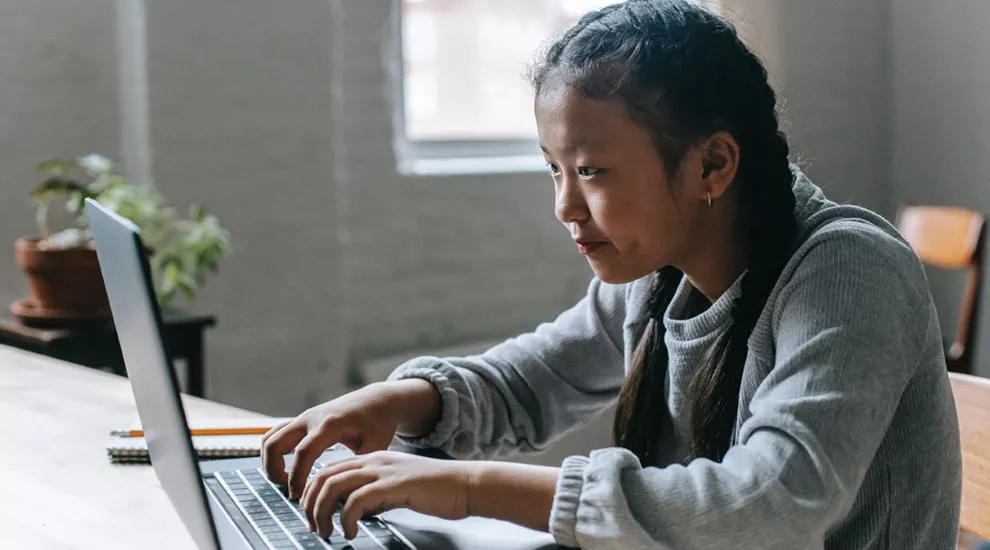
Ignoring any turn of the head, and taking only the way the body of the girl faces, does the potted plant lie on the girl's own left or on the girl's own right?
on the girl's own right

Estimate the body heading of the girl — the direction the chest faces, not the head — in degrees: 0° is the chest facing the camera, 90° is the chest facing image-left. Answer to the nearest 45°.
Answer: approximately 45°
